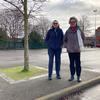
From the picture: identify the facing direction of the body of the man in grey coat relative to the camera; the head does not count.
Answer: toward the camera
